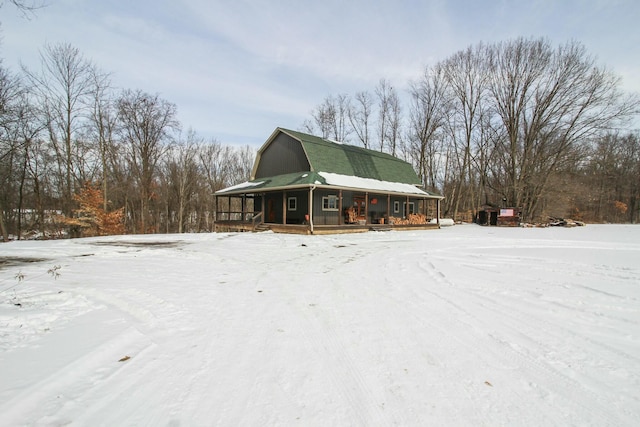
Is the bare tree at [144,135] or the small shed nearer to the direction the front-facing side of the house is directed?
the small shed

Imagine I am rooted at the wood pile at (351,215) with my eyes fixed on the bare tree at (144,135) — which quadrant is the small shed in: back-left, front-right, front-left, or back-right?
back-right

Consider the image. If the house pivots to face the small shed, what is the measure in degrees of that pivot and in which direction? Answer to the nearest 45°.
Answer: approximately 45° to its left

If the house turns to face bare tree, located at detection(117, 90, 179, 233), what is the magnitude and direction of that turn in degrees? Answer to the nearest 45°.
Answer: approximately 135° to its right

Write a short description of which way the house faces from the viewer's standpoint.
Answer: facing the viewer and to the right of the viewer
